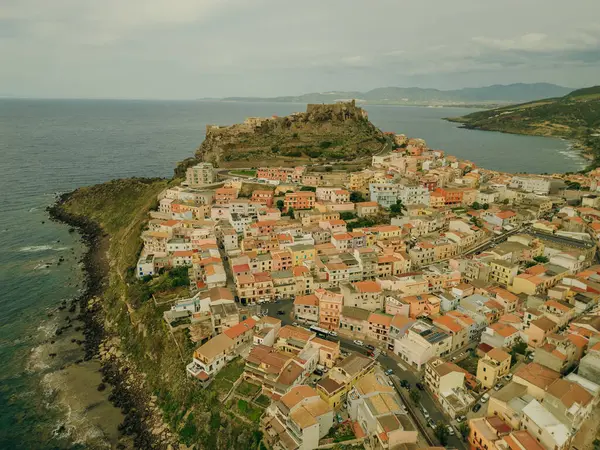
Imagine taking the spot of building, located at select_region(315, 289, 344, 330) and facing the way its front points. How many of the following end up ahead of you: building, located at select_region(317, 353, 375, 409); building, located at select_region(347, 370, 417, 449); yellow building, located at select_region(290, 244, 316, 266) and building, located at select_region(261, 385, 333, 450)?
3

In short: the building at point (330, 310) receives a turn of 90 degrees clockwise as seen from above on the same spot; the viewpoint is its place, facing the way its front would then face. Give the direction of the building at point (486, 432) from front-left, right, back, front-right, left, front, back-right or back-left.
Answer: back-left

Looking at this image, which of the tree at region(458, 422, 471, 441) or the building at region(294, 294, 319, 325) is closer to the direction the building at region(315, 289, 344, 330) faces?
the tree

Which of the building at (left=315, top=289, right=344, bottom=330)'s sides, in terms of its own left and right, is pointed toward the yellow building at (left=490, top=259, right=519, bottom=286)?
left

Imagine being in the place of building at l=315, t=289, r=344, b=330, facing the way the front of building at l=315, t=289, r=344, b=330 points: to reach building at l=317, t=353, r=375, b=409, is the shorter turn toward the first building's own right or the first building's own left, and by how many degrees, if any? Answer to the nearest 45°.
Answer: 0° — it already faces it

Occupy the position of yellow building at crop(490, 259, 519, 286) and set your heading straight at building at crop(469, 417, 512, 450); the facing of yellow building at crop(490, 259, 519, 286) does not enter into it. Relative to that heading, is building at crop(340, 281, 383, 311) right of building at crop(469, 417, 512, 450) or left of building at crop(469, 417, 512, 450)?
right

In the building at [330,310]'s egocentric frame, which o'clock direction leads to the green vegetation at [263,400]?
The green vegetation is roughly at 1 o'clock from the building.

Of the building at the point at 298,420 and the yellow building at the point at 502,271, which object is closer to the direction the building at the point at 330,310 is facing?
the building

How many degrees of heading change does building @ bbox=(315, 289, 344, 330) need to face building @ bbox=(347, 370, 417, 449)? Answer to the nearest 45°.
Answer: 0° — it already faces it

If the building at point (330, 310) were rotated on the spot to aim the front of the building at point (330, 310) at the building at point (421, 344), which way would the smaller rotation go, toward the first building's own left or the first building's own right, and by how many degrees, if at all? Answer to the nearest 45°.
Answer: approximately 45° to the first building's own left

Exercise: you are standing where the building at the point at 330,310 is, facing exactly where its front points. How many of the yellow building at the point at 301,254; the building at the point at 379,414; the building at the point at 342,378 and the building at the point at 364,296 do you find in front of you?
2

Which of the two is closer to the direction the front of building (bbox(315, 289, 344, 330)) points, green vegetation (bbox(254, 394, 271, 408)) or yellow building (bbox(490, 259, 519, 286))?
the green vegetation

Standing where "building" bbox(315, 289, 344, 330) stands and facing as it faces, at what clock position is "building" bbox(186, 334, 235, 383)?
"building" bbox(186, 334, 235, 383) is roughly at 2 o'clock from "building" bbox(315, 289, 344, 330).

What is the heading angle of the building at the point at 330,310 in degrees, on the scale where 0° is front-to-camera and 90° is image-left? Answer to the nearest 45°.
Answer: approximately 0°

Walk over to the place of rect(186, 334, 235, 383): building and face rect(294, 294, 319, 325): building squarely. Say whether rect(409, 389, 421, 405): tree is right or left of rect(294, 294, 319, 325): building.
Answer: right

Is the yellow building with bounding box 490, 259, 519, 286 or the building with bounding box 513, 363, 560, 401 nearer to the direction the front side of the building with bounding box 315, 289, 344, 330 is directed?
the building

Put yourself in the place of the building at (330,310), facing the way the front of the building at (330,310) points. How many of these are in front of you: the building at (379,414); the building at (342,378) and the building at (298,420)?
3

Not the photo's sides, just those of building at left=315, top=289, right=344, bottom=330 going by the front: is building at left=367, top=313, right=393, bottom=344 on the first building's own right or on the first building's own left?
on the first building's own left
